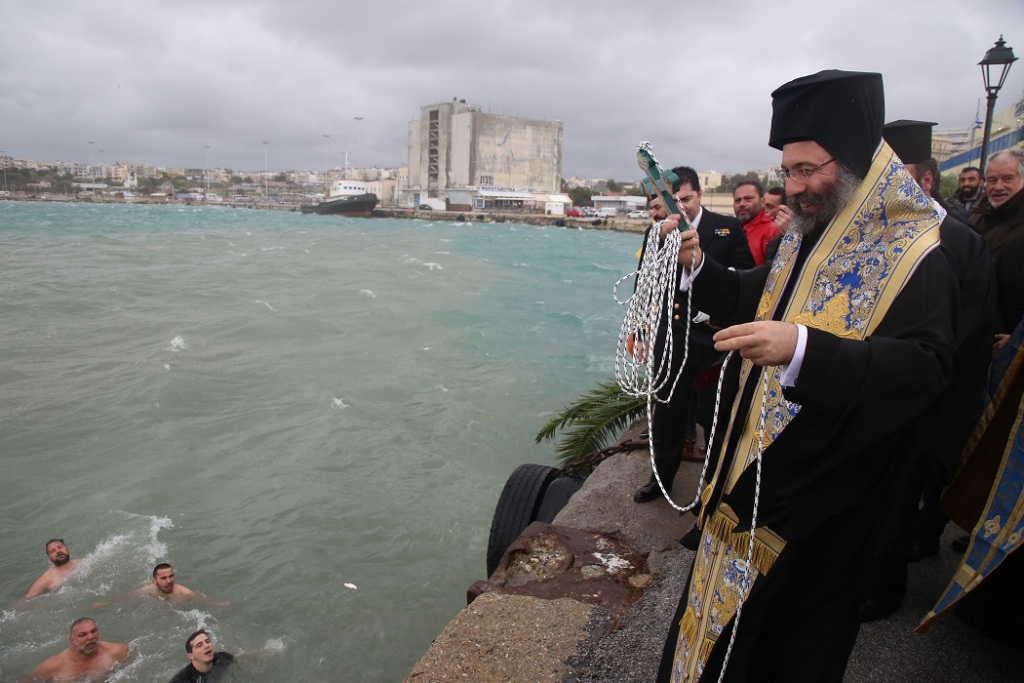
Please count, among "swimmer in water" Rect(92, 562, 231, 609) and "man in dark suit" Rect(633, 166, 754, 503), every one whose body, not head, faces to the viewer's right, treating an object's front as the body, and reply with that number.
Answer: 0

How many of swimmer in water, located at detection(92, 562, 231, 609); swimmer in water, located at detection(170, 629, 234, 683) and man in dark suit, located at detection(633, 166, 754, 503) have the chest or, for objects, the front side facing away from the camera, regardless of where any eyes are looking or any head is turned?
0

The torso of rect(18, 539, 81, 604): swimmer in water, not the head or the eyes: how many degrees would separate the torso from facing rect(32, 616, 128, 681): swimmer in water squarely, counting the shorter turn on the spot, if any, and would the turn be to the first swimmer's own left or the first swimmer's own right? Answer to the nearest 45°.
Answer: approximately 45° to the first swimmer's own right

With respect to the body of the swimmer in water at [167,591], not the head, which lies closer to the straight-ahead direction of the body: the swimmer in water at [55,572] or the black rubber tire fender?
the black rubber tire fender

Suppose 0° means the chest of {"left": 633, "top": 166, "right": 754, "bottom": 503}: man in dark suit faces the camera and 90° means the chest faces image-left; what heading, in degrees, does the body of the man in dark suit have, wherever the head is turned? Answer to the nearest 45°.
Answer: approximately 45°

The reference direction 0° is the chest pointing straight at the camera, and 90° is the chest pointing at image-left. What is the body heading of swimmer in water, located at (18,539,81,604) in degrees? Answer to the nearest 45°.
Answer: approximately 315°

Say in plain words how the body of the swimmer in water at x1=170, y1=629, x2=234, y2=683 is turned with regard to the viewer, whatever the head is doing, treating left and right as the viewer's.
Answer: facing the viewer and to the right of the viewer

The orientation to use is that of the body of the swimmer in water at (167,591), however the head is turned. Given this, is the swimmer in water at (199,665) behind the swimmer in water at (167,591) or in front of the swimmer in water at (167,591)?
in front

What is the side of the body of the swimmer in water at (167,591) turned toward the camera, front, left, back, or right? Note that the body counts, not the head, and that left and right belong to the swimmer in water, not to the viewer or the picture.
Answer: front

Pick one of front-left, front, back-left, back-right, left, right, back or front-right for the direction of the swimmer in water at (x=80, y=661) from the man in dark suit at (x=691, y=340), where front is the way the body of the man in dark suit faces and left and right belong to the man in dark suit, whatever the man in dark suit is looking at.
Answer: front-right

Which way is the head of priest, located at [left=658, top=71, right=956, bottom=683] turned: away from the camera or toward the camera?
toward the camera

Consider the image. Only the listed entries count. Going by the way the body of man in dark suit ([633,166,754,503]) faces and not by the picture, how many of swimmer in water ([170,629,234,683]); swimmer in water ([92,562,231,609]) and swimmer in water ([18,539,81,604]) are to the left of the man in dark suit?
0
